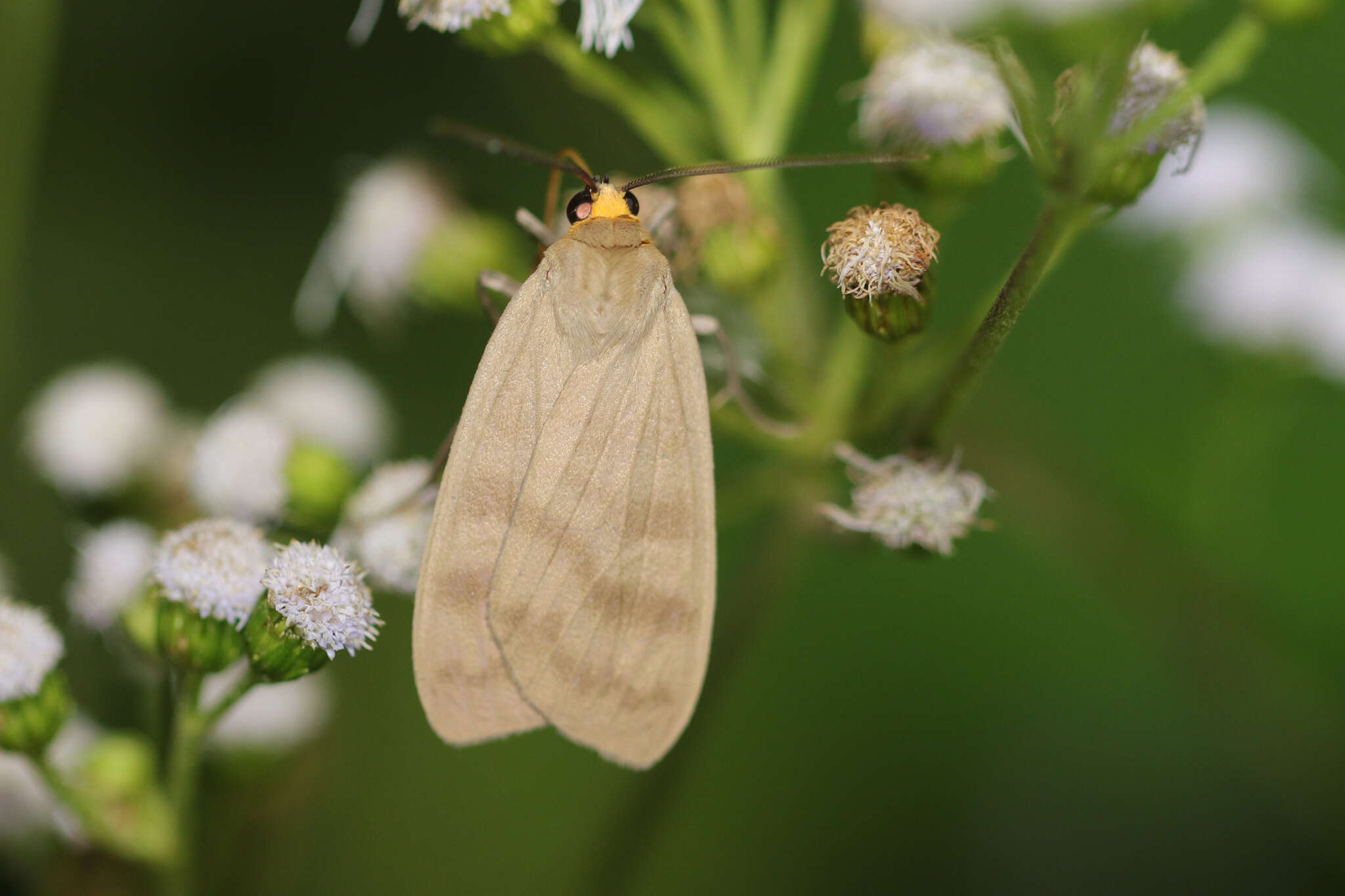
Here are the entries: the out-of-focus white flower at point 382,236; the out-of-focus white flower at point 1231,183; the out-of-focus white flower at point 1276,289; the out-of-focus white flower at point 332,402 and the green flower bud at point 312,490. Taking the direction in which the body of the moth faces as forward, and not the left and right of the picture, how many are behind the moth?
0

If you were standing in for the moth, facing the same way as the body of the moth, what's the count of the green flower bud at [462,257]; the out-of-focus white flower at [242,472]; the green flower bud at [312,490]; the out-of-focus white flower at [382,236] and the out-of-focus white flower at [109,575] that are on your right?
0

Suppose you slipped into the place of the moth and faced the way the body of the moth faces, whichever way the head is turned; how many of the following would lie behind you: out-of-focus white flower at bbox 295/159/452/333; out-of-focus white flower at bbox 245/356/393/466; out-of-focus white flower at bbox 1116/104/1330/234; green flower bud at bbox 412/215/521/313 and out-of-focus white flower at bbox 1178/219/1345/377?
0

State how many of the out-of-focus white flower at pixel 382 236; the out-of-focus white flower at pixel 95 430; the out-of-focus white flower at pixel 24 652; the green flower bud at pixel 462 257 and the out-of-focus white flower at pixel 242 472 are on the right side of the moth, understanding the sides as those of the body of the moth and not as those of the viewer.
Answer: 0

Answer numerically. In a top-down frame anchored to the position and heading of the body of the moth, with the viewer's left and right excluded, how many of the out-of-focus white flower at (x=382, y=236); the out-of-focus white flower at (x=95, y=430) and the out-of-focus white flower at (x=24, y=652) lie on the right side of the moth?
0

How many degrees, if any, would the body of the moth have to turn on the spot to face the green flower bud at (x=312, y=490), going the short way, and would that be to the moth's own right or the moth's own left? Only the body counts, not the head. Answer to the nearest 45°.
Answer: approximately 45° to the moth's own left

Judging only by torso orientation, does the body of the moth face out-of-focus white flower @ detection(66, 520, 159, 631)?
no

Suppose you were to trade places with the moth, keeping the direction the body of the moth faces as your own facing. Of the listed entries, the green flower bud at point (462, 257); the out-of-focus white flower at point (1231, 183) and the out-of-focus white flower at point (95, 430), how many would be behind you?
0

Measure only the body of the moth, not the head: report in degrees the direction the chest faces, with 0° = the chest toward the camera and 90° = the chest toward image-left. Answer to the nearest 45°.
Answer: approximately 180°

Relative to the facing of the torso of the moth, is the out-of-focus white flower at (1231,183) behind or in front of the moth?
in front

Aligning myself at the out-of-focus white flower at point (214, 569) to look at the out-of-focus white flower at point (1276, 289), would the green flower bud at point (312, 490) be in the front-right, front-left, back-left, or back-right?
front-left

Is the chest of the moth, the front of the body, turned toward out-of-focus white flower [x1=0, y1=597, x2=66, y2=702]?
no
